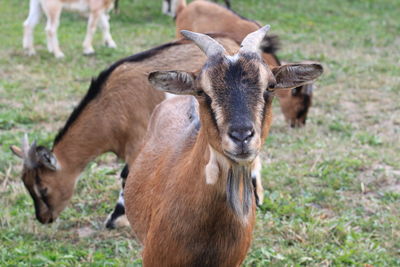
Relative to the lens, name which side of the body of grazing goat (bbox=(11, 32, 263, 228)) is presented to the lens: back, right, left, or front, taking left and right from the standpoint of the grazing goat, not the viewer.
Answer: left

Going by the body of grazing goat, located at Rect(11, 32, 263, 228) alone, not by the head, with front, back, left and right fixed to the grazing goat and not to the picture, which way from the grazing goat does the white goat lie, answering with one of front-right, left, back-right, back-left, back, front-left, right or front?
right

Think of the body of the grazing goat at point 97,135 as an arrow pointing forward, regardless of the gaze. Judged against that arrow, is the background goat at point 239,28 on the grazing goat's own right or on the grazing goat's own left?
on the grazing goat's own right

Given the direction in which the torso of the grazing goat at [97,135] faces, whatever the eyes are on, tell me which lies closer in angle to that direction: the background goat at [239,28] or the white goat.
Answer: the white goat
